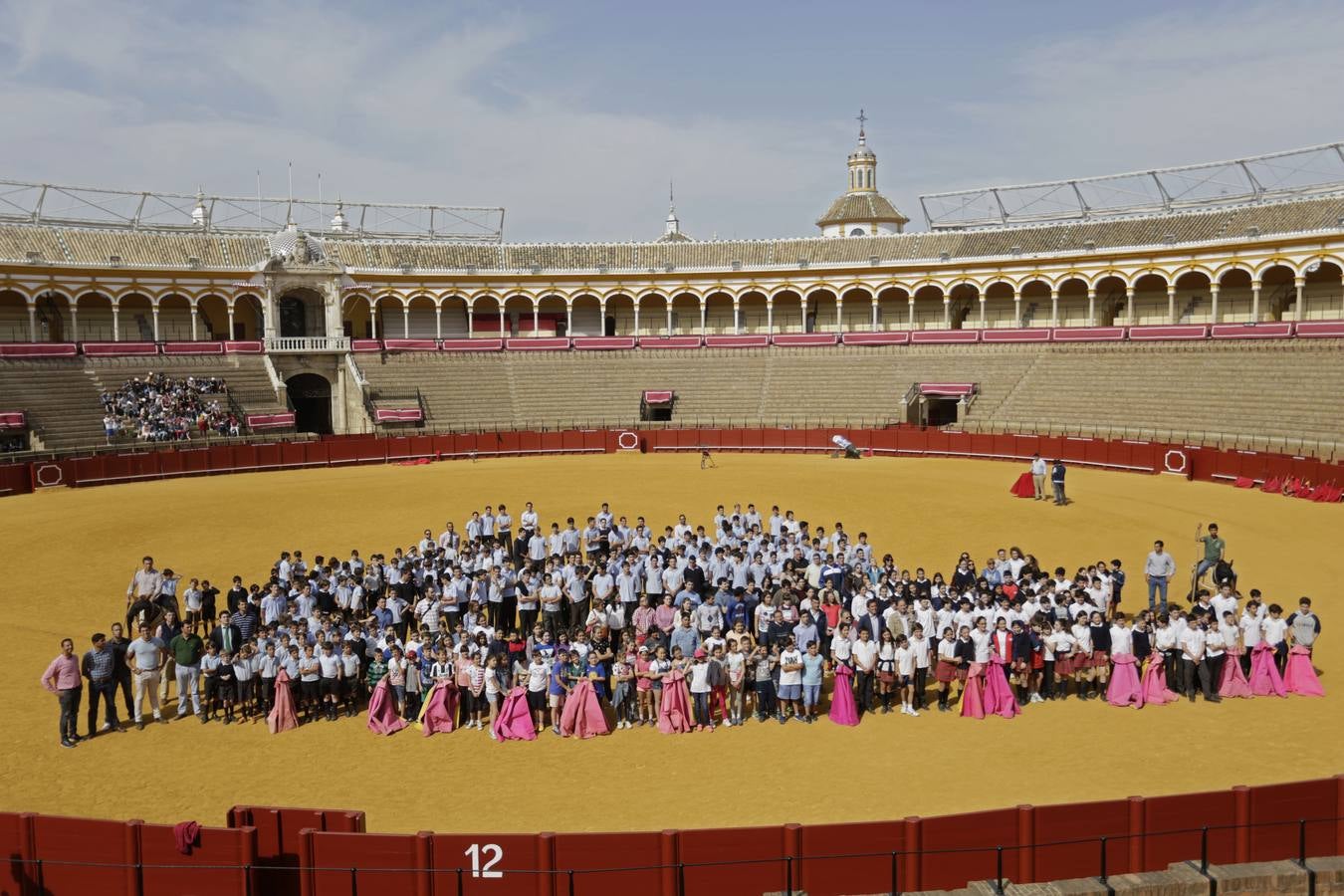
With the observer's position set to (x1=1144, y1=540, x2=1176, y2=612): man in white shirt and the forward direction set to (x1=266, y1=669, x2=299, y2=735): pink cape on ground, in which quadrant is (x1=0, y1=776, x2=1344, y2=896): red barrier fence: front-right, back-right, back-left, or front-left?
front-left

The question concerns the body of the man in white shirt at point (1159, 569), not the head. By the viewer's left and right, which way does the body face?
facing the viewer

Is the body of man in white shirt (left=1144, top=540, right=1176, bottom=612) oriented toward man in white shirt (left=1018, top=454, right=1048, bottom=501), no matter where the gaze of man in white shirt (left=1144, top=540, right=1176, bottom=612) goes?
no

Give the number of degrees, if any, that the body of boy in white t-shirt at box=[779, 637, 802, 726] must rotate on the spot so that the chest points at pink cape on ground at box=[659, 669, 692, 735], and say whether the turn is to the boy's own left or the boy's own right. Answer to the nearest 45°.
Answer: approximately 90° to the boy's own right

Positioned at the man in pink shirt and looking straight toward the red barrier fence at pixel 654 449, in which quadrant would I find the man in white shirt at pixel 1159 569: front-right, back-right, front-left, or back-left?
front-right

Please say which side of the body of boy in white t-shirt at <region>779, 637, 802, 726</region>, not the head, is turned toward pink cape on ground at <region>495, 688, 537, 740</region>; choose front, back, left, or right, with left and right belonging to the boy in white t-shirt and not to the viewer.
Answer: right

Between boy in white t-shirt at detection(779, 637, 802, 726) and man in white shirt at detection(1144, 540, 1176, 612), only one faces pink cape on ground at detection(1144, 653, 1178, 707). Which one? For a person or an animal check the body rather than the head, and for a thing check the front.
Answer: the man in white shirt

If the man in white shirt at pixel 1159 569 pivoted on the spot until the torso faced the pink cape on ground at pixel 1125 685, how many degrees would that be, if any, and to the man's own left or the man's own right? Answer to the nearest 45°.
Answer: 0° — they already face it

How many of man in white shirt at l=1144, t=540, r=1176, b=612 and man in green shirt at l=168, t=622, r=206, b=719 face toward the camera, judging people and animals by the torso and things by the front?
2

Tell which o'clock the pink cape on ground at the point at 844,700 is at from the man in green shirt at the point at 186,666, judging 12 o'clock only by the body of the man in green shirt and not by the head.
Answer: The pink cape on ground is roughly at 10 o'clock from the man in green shirt.

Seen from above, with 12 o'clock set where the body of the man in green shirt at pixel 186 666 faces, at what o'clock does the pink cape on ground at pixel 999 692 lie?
The pink cape on ground is roughly at 10 o'clock from the man in green shirt.

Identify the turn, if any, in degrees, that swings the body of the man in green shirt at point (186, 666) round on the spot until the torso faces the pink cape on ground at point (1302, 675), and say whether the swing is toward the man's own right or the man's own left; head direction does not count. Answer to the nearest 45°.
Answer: approximately 45° to the man's own left

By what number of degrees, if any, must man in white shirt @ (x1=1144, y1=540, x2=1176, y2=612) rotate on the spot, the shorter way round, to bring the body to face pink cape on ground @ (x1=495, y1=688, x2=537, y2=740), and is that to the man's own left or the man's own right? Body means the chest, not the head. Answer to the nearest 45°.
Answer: approximately 45° to the man's own right

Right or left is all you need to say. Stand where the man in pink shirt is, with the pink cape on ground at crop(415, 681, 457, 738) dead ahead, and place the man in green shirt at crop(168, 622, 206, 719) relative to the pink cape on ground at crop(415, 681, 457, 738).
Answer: left

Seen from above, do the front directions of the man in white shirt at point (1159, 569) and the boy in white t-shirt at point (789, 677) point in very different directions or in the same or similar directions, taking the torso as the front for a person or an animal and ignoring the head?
same or similar directions

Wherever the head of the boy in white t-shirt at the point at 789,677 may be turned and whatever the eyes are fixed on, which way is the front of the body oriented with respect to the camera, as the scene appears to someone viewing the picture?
toward the camera

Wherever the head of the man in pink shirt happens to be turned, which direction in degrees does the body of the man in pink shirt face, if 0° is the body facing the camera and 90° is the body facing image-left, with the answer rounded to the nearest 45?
approximately 315°
